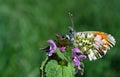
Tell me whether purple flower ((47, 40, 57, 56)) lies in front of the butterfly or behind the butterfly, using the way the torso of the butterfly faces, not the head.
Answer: in front

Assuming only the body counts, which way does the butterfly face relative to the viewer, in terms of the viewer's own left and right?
facing to the left of the viewer
